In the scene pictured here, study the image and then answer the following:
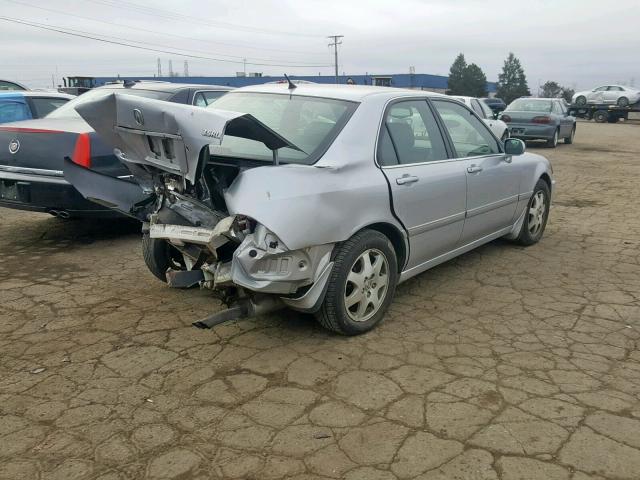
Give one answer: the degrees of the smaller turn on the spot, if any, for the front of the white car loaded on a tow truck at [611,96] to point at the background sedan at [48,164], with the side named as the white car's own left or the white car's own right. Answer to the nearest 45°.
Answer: approximately 90° to the white car's own left

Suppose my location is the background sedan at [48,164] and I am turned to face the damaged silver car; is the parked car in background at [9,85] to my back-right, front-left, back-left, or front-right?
back-left

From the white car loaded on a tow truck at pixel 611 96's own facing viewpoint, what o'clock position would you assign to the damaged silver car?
The damaged silver car is roughly at 9 o'clock from the white car loaded on a tow truck.

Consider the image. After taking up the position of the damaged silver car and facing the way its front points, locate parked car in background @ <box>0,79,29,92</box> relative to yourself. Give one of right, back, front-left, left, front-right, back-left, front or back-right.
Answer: left

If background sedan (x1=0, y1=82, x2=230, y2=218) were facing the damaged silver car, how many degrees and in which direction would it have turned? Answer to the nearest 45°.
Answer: approximately 90° to its right

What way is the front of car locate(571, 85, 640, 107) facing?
to the viewer's left

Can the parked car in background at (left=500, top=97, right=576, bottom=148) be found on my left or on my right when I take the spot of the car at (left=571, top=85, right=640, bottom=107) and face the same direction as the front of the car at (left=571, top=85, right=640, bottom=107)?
on my left

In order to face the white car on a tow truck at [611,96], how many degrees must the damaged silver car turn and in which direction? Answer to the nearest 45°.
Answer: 0° — it already faces it

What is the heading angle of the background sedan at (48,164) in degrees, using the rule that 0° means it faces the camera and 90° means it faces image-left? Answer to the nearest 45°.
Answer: approximately 225°

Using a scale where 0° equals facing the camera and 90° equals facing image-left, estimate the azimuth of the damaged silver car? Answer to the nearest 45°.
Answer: approximately 225°
